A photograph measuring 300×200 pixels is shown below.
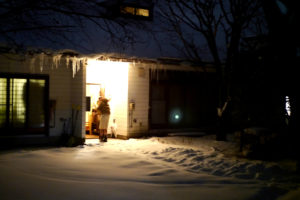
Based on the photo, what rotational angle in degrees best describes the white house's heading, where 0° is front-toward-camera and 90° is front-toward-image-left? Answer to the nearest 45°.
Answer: approximately 0°
